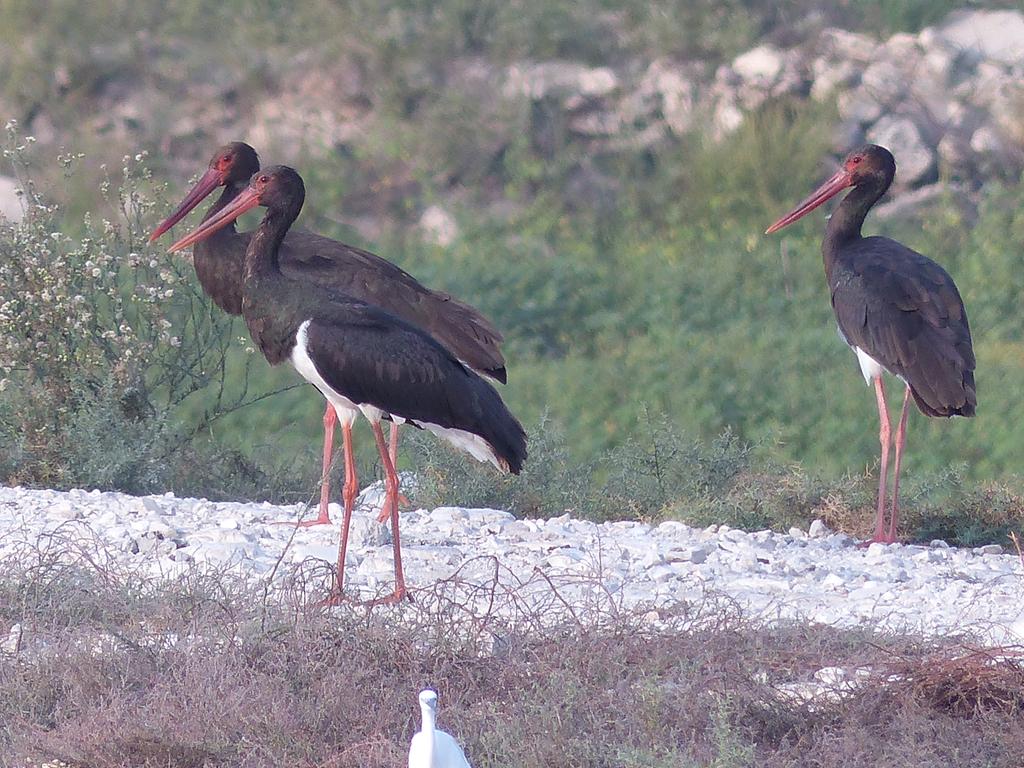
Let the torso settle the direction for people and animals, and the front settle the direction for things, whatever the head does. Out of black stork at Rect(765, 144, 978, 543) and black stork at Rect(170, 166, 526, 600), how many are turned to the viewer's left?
2

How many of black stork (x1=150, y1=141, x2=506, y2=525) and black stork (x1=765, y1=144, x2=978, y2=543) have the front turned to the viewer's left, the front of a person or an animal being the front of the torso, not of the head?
2

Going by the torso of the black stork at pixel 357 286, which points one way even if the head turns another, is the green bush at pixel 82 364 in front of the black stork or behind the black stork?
in front

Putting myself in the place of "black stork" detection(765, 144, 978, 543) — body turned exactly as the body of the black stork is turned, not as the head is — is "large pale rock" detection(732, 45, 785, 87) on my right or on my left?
on my right

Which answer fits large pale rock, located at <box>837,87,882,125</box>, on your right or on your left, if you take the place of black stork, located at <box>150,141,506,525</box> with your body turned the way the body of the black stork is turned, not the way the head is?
on your right

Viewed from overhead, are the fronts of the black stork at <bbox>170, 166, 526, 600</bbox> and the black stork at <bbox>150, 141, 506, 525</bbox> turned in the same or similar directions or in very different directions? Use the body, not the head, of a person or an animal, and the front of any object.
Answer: same or similar directions

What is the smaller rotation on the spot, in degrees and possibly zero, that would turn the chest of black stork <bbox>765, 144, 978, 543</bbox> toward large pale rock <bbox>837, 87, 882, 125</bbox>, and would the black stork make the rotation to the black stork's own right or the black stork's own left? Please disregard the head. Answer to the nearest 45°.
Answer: approximately 90° to the black stork's own right

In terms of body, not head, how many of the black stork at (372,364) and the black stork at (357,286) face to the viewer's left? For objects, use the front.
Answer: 2

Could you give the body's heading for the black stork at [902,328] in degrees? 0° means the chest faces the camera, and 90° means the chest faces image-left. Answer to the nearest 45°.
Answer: approximately 90°

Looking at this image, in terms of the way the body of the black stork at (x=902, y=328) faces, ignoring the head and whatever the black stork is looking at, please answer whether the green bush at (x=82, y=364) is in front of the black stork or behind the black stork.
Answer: in front

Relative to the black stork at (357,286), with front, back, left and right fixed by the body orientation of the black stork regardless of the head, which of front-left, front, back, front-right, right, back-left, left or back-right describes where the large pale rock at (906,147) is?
back-right

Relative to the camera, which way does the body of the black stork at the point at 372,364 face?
to the viewer's left

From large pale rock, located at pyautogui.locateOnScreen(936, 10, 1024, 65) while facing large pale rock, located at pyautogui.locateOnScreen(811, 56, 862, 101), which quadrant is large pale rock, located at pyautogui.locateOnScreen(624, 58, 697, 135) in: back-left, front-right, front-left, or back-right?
front-right

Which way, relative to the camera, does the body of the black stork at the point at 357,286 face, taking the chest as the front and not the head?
to the viewer's left

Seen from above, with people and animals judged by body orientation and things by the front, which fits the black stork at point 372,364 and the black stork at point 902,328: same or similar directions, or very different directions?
same or similar directions

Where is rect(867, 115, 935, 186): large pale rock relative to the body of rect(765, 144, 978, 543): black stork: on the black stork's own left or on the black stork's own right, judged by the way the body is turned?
on the black stork's own right

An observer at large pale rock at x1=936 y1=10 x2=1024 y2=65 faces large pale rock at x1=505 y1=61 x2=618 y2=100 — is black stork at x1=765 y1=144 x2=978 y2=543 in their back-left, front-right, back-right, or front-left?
front-left
